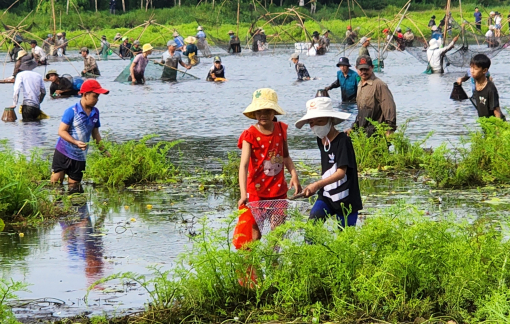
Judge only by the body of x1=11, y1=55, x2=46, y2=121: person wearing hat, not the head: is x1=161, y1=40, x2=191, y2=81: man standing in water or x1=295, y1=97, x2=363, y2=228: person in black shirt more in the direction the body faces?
the man standing in water

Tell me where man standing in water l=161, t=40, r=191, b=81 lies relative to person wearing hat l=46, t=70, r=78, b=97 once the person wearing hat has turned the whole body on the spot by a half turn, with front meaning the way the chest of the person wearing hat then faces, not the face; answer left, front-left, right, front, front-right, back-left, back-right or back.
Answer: front

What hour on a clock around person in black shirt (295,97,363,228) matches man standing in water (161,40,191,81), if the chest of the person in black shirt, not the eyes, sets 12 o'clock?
The man standing in water is roughly at 4 o'clock from the person in black shirt.

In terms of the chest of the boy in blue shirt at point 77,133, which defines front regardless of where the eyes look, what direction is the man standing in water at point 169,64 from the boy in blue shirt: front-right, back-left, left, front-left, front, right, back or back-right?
back-left

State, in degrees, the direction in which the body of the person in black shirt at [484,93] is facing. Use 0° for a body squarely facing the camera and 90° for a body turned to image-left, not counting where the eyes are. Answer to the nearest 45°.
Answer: approximately 45°

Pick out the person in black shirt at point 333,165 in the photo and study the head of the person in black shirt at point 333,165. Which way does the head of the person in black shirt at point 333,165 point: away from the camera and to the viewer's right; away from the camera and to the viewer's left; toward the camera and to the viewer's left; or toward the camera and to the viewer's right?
toward the camera and to the viewer's left

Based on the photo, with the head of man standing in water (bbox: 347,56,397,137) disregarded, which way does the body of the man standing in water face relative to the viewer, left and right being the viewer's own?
facing the viewer and to the left of the viewer

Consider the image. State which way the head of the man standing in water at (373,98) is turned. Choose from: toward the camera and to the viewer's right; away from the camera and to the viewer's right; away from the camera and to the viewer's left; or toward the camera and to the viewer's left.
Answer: toward the camera and to the viewer's left

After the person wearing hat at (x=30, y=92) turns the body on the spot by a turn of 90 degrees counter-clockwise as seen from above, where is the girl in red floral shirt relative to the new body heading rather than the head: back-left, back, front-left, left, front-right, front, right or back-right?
left

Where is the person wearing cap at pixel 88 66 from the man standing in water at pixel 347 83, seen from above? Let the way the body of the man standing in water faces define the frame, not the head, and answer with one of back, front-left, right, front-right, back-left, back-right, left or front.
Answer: right

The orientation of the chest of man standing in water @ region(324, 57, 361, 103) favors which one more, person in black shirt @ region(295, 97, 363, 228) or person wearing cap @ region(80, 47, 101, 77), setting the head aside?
the person in black shirt

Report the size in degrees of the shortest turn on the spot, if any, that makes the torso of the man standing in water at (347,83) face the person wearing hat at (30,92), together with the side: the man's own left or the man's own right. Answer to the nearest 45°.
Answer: approximately 45° to the man's own right

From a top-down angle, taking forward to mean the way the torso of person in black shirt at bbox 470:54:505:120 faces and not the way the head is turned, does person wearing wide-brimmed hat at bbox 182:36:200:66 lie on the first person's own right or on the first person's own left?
on the first person's own right

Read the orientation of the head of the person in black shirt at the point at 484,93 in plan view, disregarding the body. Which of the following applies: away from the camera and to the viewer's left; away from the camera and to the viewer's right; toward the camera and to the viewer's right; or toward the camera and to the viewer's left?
toward the camera and to the viewer's left
